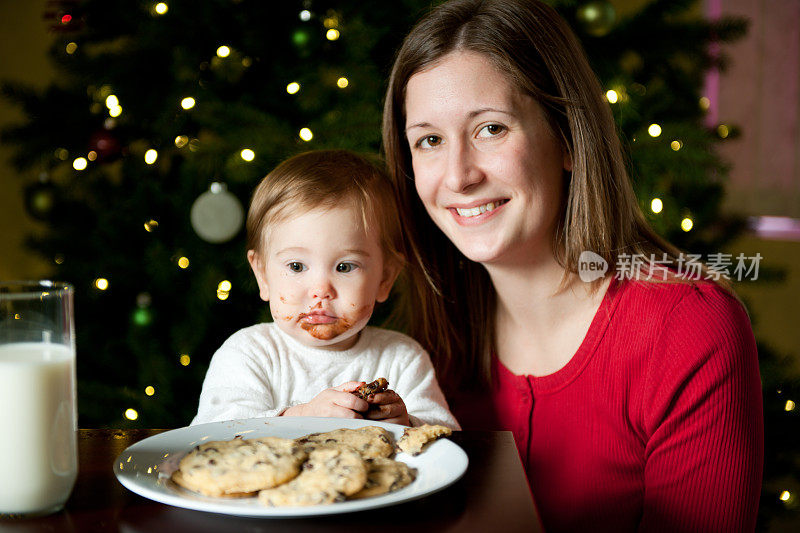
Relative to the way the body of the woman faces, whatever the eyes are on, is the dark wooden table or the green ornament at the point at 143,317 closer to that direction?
the dark wooden table

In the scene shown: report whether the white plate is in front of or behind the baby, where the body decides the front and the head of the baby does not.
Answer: in front

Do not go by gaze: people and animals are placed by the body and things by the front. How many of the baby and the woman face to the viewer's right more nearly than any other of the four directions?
0

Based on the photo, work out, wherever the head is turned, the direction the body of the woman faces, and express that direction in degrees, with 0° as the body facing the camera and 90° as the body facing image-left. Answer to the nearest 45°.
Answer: approximately 45°

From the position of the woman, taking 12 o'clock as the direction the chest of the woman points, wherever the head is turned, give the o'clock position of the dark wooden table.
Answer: The dark wooden table is roughly at 11 o'clock from the woman.

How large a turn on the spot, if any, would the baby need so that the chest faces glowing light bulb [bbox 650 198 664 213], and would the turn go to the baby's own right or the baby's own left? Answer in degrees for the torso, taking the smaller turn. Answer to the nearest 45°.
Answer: approximately 135° to the baby's own left

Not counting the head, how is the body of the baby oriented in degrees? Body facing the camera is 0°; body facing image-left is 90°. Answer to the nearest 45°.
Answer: approximately 0°

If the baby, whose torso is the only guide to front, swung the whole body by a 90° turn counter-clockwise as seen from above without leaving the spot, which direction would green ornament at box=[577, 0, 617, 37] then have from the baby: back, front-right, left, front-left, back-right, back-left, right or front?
front-left
